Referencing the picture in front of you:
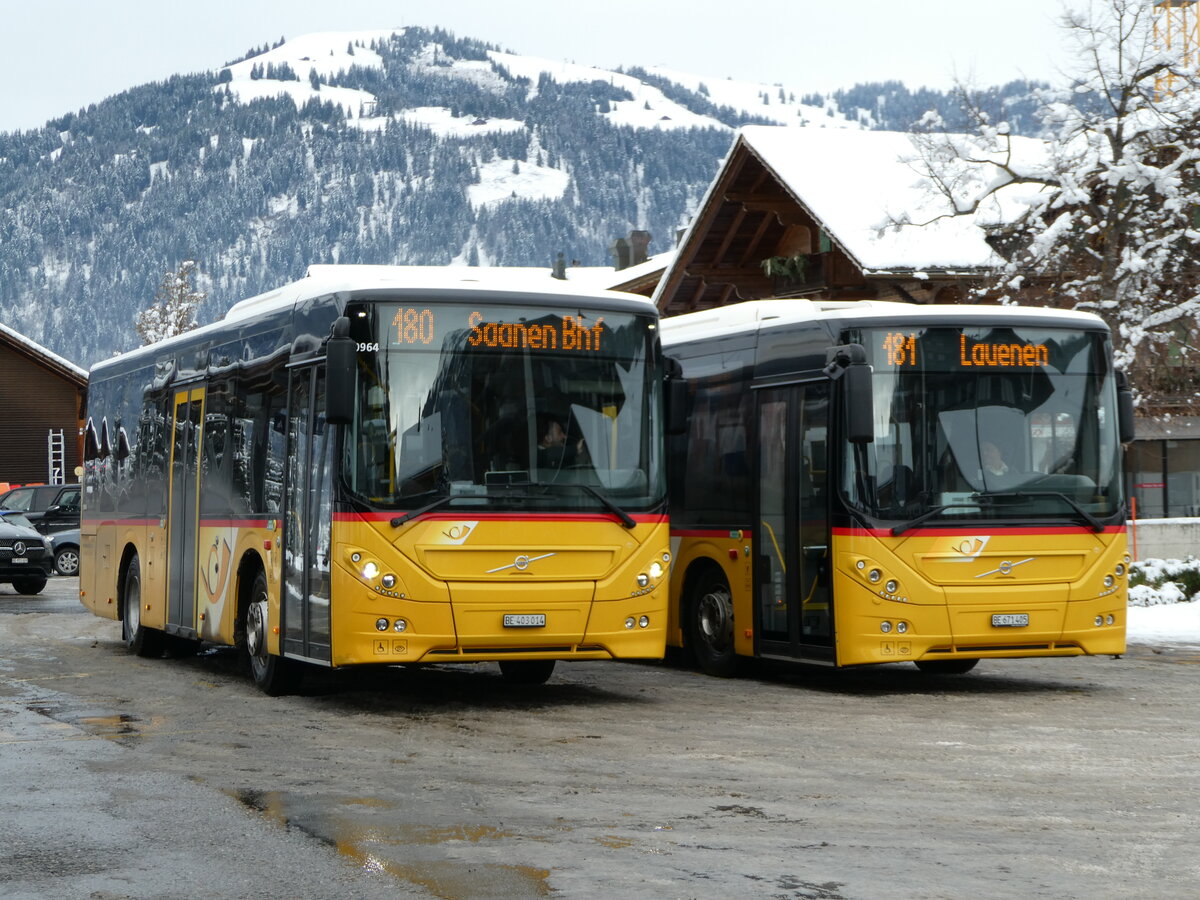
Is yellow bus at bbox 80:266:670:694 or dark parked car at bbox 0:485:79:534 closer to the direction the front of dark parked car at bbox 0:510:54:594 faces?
the yellow bus

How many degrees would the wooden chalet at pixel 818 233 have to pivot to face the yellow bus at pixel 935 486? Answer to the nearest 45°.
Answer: approximately 45° to its left

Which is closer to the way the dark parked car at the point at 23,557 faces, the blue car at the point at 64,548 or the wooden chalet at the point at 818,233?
the wooden chalet

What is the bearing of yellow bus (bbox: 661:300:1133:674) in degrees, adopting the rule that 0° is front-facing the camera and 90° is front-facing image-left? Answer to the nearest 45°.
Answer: approximately 315°

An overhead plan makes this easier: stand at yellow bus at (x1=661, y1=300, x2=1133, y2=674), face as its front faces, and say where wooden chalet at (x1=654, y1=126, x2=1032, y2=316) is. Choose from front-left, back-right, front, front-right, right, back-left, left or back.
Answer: back-left

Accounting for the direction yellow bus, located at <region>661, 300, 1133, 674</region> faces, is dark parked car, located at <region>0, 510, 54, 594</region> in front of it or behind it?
behind

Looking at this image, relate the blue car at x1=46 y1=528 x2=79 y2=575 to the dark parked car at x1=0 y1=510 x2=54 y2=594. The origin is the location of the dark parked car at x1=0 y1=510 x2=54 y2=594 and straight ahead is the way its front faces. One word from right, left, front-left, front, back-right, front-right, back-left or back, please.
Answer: back-left
